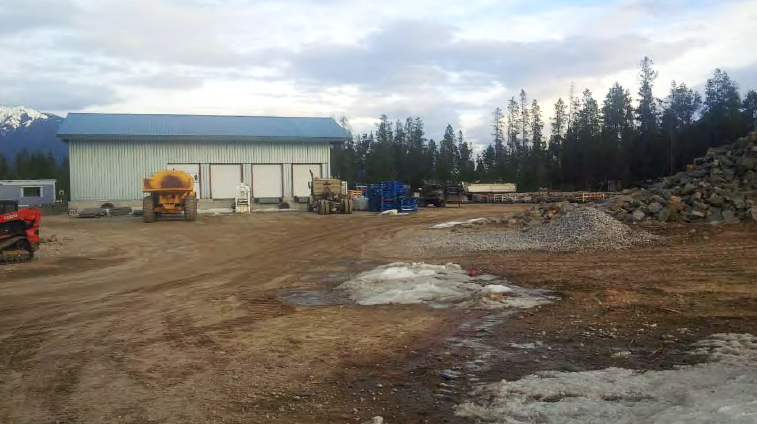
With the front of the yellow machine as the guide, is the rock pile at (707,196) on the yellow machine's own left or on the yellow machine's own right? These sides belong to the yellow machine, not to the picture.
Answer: on the yellow machine's own right

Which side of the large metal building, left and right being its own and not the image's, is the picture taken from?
front

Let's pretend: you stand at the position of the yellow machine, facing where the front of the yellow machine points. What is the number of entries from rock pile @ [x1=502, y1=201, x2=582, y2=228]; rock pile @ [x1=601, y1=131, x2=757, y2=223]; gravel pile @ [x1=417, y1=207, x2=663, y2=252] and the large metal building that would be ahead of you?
1

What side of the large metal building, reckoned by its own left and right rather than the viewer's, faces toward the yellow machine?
front

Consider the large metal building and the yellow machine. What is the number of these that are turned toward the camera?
1

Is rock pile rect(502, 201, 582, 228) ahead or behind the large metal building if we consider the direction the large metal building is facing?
ahead

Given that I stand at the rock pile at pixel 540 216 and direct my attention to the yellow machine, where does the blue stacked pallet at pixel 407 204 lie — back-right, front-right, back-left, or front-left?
front-right

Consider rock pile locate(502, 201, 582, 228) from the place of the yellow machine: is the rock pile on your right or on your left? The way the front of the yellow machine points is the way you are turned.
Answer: on your right

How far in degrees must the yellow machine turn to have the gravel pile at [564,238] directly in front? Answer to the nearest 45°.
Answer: approximately 135° to its right

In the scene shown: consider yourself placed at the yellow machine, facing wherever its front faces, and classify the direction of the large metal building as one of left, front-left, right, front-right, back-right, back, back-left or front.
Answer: front

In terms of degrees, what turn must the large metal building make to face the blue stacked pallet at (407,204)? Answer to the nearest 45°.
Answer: approximately 45° to its left

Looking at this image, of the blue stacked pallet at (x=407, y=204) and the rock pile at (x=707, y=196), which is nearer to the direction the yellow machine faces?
the blue stacked pallet

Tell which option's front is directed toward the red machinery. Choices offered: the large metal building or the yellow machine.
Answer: the large metal building

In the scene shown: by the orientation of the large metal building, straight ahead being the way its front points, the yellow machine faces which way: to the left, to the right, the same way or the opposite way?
the opposite way

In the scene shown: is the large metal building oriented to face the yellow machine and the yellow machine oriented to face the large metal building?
yes

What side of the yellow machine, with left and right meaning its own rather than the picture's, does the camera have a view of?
back

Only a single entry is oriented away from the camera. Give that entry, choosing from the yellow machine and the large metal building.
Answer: the yellow machine

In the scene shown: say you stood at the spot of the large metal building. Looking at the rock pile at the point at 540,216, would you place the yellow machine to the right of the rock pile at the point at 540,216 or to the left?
right

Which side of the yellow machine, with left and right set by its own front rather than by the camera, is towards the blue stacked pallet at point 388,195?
right
